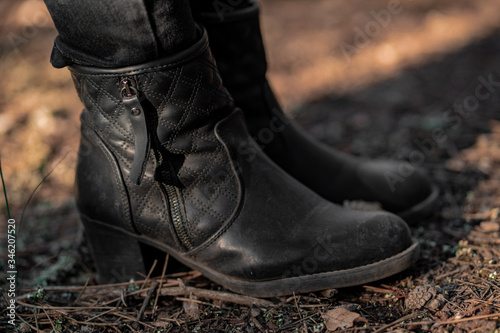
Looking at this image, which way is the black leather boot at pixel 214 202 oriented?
to the viewer's right
